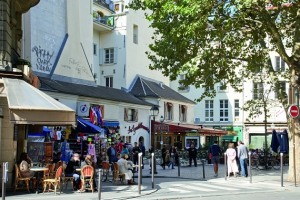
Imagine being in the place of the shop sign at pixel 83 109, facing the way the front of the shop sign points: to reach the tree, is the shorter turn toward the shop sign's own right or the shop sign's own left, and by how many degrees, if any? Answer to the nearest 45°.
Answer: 0° — it already faces it

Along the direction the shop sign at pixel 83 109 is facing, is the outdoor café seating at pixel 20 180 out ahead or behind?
ahead

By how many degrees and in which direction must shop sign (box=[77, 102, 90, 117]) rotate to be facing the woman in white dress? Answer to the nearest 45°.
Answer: approximately 45° to its left

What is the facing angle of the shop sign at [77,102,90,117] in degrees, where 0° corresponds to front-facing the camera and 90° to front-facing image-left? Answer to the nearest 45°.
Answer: approximately 0°

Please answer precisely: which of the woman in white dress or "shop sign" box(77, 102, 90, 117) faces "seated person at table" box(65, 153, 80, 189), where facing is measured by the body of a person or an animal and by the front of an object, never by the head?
the shop sign

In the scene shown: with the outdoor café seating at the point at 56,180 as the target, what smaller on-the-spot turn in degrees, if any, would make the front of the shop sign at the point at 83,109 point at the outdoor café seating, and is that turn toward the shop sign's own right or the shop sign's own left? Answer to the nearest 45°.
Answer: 0° — it already faces it

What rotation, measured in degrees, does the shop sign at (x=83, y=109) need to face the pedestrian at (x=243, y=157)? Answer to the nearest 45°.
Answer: approximately 45° to its left
